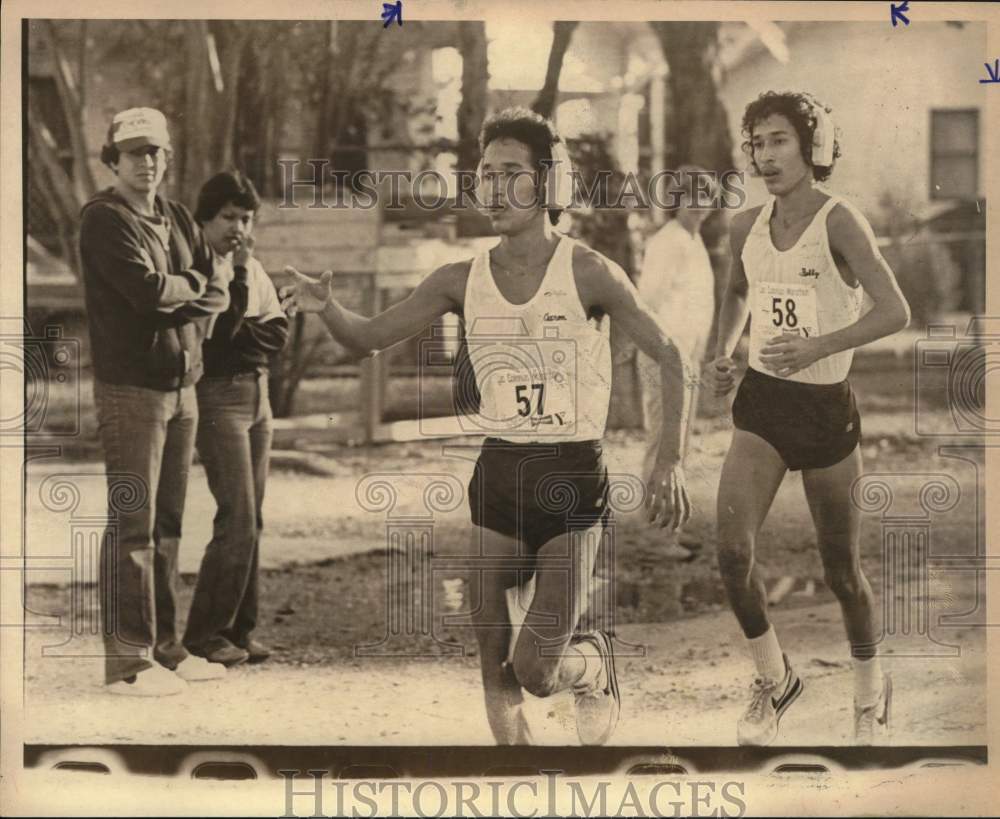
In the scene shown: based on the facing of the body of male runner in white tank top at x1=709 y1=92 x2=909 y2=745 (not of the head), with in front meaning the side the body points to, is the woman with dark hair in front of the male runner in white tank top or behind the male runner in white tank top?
in front

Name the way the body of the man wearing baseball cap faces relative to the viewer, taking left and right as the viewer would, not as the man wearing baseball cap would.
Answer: facing the viewer and to the right of the viewer

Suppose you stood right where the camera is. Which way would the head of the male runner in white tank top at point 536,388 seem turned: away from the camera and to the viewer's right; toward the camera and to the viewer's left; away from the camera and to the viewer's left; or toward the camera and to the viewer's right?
toward the camera and to the viewer's left

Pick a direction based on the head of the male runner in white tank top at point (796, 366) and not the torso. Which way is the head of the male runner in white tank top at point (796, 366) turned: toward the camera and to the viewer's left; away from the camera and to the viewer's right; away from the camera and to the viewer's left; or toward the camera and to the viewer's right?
toward the camera and to the viewer's left

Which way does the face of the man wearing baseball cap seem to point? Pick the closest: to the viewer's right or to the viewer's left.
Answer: to the viewer's right

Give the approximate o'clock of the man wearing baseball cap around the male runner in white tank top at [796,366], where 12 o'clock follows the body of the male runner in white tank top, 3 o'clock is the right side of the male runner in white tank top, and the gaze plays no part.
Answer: The man wearing baseball cap is roughly at 1 o'clock from the male runner in white tank top.
